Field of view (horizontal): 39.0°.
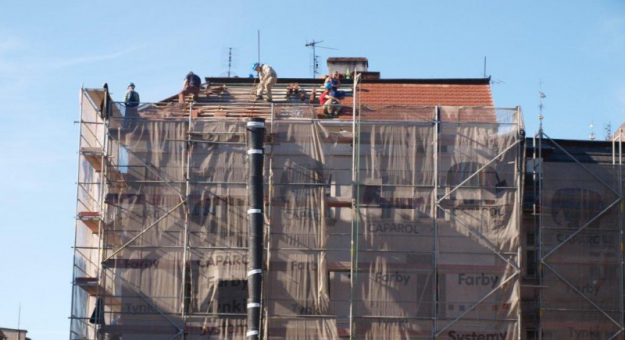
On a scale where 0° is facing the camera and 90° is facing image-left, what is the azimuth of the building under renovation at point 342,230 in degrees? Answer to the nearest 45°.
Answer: approximately 0°
